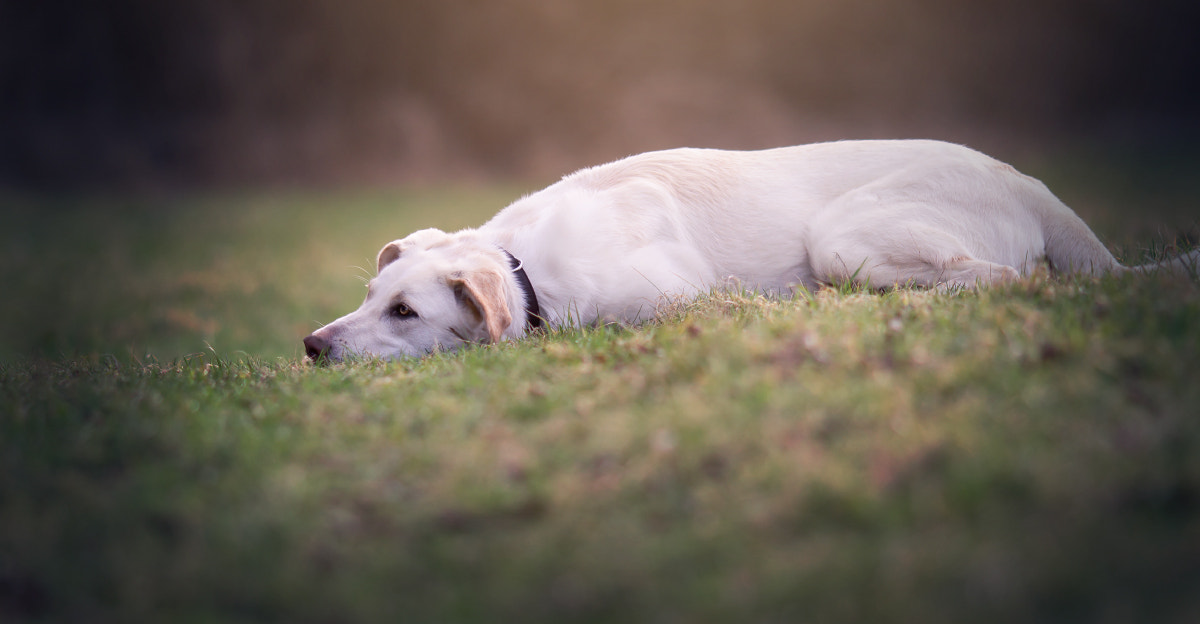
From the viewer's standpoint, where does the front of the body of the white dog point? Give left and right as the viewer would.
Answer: facing to the left of the viewer
